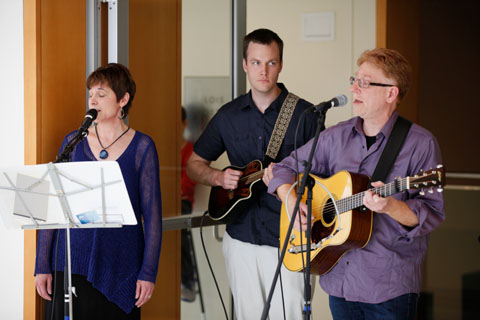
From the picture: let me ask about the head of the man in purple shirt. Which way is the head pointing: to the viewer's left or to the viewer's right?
to the viewer's left

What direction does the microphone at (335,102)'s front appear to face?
to the viewer's right

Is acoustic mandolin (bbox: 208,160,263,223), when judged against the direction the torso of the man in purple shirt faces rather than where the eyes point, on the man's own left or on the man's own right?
on the man's own right

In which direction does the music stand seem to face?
away from the camera

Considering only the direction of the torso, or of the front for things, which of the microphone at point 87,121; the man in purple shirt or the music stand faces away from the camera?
the music stand

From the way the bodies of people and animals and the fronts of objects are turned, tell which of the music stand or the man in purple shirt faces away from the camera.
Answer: the music stand

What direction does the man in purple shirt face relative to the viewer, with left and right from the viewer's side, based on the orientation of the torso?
facing the viewer and to the left of the viewer

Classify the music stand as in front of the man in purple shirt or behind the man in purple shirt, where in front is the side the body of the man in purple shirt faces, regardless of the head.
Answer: in front

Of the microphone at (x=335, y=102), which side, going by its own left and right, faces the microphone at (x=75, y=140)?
back
